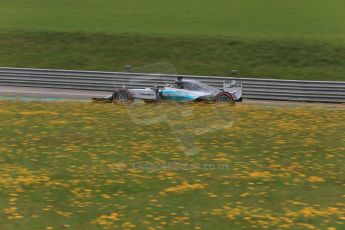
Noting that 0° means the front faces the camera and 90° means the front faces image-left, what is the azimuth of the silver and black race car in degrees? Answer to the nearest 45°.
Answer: approximately 90°

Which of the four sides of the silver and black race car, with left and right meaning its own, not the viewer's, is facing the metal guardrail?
right
